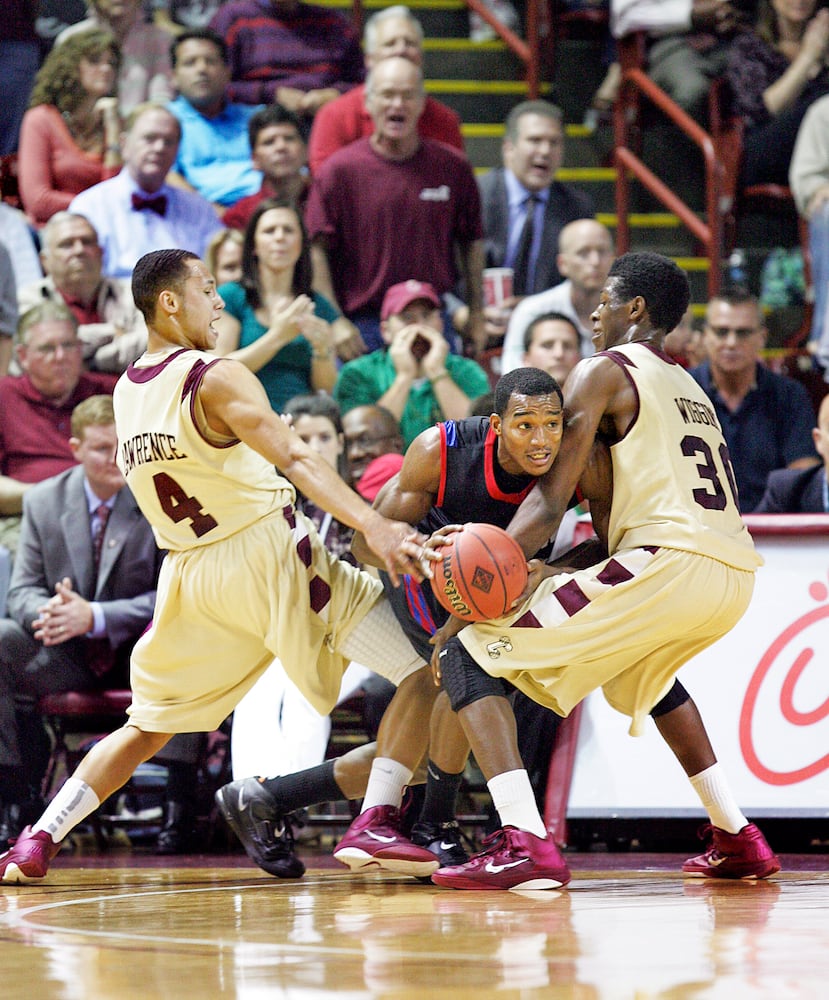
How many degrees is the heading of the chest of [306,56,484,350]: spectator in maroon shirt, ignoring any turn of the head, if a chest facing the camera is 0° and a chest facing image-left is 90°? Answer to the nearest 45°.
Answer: approximately 0°

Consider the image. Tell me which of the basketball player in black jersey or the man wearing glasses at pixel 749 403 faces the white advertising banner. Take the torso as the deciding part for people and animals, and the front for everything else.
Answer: the man wearing glasses

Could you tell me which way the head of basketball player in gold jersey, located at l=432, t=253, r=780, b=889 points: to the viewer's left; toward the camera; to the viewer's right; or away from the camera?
to the viewer's left

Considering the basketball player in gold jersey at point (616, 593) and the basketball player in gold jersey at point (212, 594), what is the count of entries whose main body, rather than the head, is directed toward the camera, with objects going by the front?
0

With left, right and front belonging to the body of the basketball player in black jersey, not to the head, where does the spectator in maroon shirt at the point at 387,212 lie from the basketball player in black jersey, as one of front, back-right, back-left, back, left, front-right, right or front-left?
back-left

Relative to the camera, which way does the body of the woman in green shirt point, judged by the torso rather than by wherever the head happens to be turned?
toward the camera

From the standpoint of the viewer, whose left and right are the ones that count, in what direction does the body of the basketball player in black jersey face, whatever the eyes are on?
facing the viewer and to the right of the viewer

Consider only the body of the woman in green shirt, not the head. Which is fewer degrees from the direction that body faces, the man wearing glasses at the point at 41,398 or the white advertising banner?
the white advertising banner

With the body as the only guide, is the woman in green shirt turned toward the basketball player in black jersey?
yes

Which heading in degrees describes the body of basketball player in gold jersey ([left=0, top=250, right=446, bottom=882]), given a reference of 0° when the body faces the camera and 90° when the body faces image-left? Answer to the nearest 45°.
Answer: approximately 225°
